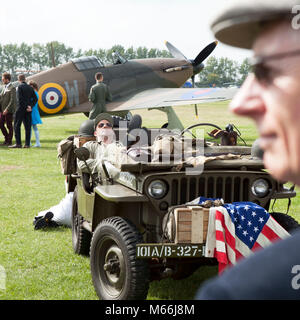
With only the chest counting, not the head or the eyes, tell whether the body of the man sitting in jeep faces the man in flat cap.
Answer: yes

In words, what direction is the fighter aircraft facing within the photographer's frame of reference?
facing away from the viewer and to the right of the viewer

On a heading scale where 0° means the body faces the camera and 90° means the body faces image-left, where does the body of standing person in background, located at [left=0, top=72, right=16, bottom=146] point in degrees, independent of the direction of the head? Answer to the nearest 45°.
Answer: approximately 45°

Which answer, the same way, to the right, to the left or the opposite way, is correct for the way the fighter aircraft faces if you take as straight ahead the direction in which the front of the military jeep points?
to the left

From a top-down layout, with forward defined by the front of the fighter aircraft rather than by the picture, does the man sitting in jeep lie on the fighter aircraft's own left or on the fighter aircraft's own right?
on the fighter aircraft's own right

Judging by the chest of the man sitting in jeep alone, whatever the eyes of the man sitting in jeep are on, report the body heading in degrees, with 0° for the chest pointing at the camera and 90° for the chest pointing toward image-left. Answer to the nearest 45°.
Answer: approximately 0°

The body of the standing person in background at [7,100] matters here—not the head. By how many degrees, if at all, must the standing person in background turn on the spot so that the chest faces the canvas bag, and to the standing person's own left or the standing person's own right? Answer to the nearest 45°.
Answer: approximately 45° to the standing person's own left

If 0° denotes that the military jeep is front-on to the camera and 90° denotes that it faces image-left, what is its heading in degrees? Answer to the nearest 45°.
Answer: approximately 315°

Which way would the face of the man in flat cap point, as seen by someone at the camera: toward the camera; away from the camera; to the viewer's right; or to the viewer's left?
to the viewer's left

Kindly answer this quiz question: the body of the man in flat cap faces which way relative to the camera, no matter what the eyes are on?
to the viewer's left

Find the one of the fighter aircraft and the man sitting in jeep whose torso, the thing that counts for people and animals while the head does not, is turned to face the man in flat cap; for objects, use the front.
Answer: the man sitting in jeep

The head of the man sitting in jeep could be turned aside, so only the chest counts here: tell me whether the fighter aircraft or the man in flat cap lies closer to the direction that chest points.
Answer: the man in flat cap
